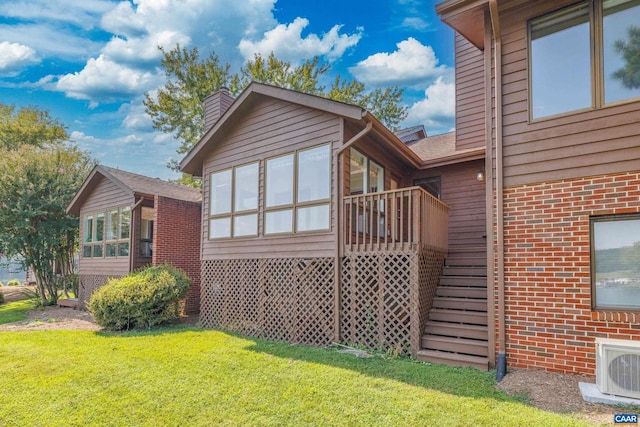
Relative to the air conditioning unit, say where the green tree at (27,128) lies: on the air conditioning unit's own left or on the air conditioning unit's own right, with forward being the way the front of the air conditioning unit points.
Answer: on the air conditioning unit's own right

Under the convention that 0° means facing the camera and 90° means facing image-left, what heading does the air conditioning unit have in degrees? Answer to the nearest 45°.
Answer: approximately 0°

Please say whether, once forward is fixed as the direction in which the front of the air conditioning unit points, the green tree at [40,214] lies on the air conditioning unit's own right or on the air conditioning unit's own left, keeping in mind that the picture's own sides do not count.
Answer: on the air conditioning unit's own right

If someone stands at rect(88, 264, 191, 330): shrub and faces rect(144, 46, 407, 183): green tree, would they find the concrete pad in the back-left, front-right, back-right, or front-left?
back-right

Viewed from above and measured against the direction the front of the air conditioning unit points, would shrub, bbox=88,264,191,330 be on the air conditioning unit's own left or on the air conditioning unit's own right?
on the air conditioning unit's own right

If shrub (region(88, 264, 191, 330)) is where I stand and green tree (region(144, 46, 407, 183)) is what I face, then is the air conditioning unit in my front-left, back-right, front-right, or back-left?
back-right
